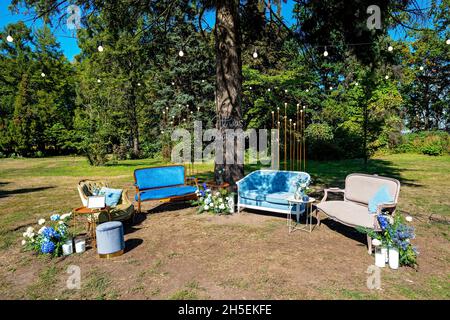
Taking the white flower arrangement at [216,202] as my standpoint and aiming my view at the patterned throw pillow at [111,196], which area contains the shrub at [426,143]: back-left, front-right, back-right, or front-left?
back-right

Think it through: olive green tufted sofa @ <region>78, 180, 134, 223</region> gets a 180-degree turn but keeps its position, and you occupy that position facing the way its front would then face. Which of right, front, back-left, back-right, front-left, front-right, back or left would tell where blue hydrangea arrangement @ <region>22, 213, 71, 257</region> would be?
left

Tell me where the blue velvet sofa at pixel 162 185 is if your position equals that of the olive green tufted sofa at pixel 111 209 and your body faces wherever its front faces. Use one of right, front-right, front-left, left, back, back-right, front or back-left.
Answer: left

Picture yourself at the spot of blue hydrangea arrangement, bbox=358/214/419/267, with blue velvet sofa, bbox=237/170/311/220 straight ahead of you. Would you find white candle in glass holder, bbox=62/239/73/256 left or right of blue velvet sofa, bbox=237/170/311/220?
left

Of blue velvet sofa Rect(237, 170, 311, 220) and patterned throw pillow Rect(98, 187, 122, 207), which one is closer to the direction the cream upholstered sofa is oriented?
the patterned throw pillow

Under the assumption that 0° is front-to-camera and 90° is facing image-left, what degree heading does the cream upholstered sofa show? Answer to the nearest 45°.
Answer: approximately 45°

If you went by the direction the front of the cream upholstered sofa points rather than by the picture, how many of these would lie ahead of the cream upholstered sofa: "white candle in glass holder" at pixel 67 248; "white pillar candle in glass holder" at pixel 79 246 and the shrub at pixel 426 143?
2

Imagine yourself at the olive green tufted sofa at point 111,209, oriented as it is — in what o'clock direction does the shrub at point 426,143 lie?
The shrub is roughly at 10 o'clock from the olive green tufted sofa.

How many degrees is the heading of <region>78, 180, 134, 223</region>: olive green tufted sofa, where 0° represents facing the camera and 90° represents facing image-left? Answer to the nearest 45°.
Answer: approximately 315°

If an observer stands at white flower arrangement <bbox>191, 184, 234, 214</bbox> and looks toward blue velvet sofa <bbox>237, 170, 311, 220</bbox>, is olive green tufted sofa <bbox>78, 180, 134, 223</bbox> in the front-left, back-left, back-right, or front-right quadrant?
back-right

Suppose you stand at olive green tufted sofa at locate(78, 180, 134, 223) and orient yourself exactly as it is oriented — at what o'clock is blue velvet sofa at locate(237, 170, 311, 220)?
The blue velvet sofa is roughly at 11 o'clock from the olive green tufted sofa.

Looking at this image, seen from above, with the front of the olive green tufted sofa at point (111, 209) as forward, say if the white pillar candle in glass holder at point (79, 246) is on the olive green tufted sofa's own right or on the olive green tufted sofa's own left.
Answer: on the olive green tufted sofa's own right

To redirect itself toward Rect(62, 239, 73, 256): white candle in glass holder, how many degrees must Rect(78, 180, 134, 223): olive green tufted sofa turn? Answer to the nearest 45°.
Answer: approximately 90° to its right
